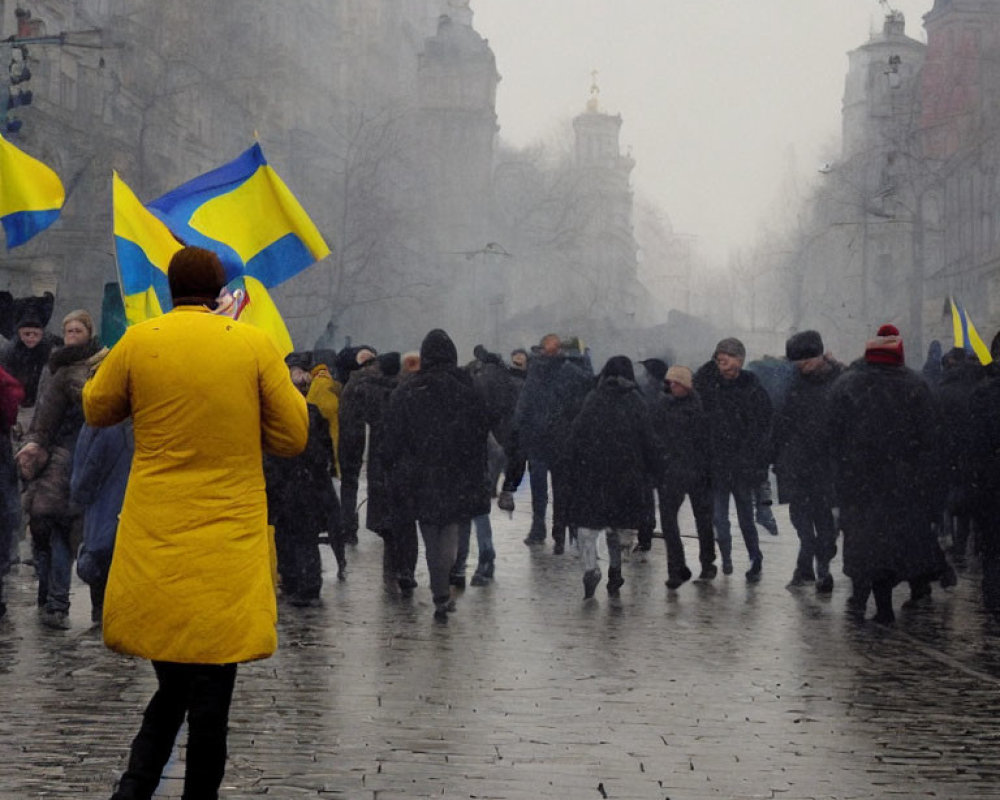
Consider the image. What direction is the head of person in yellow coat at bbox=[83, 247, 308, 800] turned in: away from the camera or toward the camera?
away from the camera

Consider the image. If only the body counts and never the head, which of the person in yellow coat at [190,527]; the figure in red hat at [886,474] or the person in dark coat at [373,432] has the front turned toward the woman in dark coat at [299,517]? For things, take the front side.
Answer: the person in yellow coat
